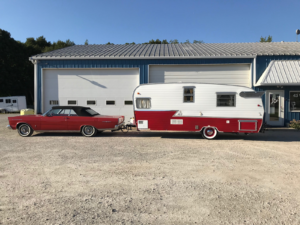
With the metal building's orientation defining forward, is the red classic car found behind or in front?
in front

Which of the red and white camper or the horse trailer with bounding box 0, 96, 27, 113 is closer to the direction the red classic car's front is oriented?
the horse trailer

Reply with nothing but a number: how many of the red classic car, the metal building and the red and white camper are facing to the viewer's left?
2

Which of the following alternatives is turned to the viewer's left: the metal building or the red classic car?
the red classic car

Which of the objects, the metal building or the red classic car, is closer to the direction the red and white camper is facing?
the red classic car

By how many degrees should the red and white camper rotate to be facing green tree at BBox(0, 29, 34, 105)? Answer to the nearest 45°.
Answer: approximately 45° to its right

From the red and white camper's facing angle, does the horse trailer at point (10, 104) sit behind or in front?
in front

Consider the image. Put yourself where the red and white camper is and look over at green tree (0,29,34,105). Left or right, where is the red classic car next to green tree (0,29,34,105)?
left

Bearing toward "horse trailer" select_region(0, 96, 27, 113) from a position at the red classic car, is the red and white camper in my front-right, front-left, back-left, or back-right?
back-right

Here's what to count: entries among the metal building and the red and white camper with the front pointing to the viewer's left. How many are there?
1

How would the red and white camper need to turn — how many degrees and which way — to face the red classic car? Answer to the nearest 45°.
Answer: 0° — it already faces it

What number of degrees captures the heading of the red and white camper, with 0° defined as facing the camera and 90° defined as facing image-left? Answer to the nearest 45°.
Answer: approximately 90°

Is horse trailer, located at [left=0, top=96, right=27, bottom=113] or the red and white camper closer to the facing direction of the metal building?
the red and white camper

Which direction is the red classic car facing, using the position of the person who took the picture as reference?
facing to the left of the viewer

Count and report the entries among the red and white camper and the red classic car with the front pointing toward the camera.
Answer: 0

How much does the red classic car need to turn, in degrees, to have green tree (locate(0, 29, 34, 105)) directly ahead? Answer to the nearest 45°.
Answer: approximately 90° to its right

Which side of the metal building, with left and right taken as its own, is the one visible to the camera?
front
